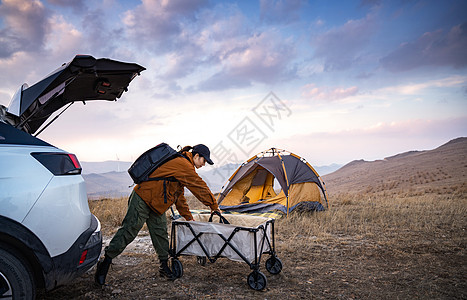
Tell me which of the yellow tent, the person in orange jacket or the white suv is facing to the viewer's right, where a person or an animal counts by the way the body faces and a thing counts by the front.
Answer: the person in orange jacket

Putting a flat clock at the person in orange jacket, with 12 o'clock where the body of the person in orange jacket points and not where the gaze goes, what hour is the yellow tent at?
The yellow tent is roughly at 10 o'clock from the person in orange jacket.

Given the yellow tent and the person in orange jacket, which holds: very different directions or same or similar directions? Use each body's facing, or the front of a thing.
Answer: very different directions

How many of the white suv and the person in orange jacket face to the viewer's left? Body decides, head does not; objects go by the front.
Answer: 1

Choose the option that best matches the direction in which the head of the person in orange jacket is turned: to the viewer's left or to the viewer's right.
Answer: to the viewer's right

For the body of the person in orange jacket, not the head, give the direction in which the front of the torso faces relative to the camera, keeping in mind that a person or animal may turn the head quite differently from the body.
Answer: to the viewer's right

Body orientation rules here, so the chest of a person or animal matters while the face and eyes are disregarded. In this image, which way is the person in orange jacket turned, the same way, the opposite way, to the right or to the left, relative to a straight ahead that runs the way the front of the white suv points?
the opposite way

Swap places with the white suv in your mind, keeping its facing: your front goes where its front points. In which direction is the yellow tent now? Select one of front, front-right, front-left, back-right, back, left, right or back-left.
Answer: back-right

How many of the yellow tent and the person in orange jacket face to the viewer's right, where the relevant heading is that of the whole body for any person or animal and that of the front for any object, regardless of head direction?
1

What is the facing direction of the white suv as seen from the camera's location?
facing to the left of the viewer

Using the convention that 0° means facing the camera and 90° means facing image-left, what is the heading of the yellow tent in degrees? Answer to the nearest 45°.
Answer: approximately 45°

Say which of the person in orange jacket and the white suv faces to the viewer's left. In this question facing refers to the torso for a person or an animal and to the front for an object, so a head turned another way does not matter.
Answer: the white suv

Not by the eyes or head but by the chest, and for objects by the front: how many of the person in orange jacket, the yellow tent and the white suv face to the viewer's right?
1

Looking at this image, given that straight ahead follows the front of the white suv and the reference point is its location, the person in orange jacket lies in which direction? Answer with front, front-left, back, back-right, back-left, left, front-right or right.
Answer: back-right
